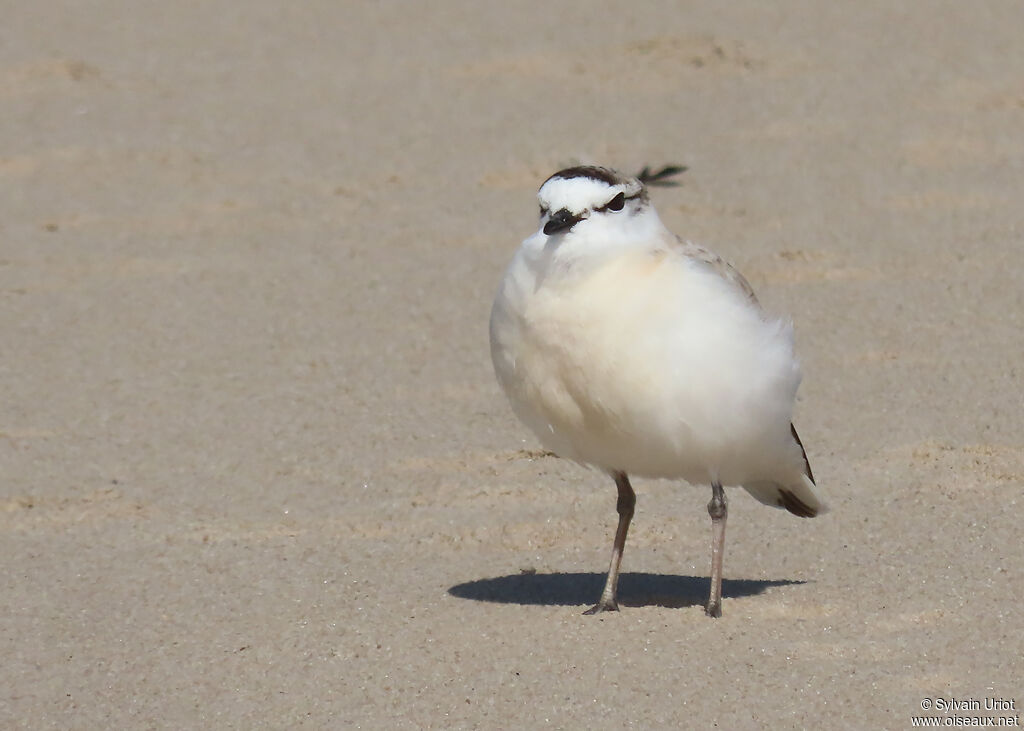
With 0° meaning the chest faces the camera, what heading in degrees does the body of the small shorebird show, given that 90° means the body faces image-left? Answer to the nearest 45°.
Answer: approximately 45°
